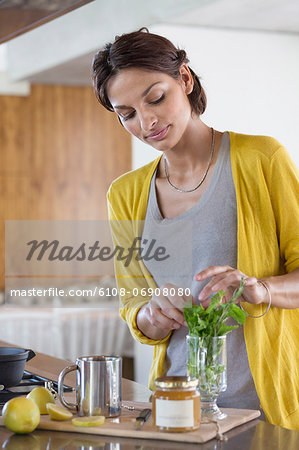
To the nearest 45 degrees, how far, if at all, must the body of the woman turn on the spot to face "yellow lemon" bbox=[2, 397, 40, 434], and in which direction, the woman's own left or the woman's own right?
0° — they already face it

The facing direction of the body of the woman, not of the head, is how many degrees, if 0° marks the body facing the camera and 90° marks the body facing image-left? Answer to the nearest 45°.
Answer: approximately 45°
